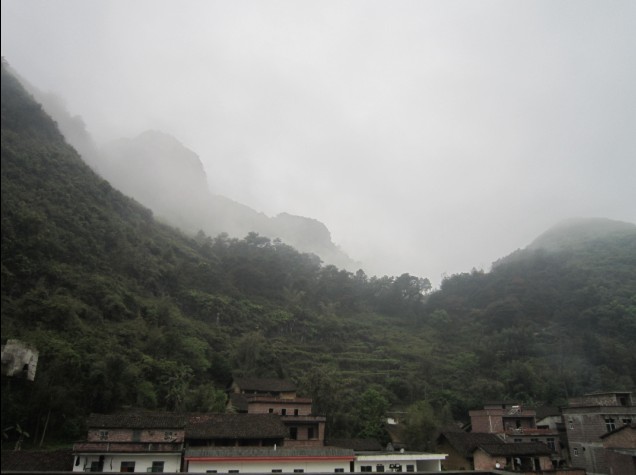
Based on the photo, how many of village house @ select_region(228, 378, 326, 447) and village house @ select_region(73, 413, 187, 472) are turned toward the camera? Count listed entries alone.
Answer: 2

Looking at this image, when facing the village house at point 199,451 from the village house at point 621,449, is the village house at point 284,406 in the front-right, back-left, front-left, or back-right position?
front-right

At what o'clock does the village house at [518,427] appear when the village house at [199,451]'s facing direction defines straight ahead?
the village house at [518,427] is roughly at 8 o'clock from the village house at [199,451].

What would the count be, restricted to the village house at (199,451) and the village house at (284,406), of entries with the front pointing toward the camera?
2

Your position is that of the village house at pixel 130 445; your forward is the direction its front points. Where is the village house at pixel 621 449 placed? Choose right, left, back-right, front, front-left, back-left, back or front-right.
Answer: left

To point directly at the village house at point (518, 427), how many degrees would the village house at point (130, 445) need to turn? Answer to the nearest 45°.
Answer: approximately 90° to its left

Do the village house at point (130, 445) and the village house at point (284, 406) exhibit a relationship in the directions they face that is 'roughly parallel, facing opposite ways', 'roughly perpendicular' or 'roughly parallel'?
roughly parallel

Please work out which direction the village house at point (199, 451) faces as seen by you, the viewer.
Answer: facing the viewer

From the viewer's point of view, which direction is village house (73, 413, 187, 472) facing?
toward the camera

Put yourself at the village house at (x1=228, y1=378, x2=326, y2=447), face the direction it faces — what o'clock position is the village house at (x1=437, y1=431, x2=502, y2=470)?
the village house at (x1=437, y1=431, x2=502, y2=470) is roughly at 10 o'clock from the village house at (x1=228, y1=378, x2=326, y2=447).

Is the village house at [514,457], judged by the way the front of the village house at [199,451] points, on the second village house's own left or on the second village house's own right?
on the second village house's own left

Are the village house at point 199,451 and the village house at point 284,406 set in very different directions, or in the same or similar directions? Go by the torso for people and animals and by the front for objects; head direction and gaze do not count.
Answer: same or similar directions

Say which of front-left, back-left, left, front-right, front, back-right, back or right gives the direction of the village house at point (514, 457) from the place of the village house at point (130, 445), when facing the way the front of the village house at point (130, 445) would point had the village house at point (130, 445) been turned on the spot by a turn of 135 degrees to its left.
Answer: front-right

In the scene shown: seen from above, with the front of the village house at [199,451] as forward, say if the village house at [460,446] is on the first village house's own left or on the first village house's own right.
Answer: on the first village house's own left
